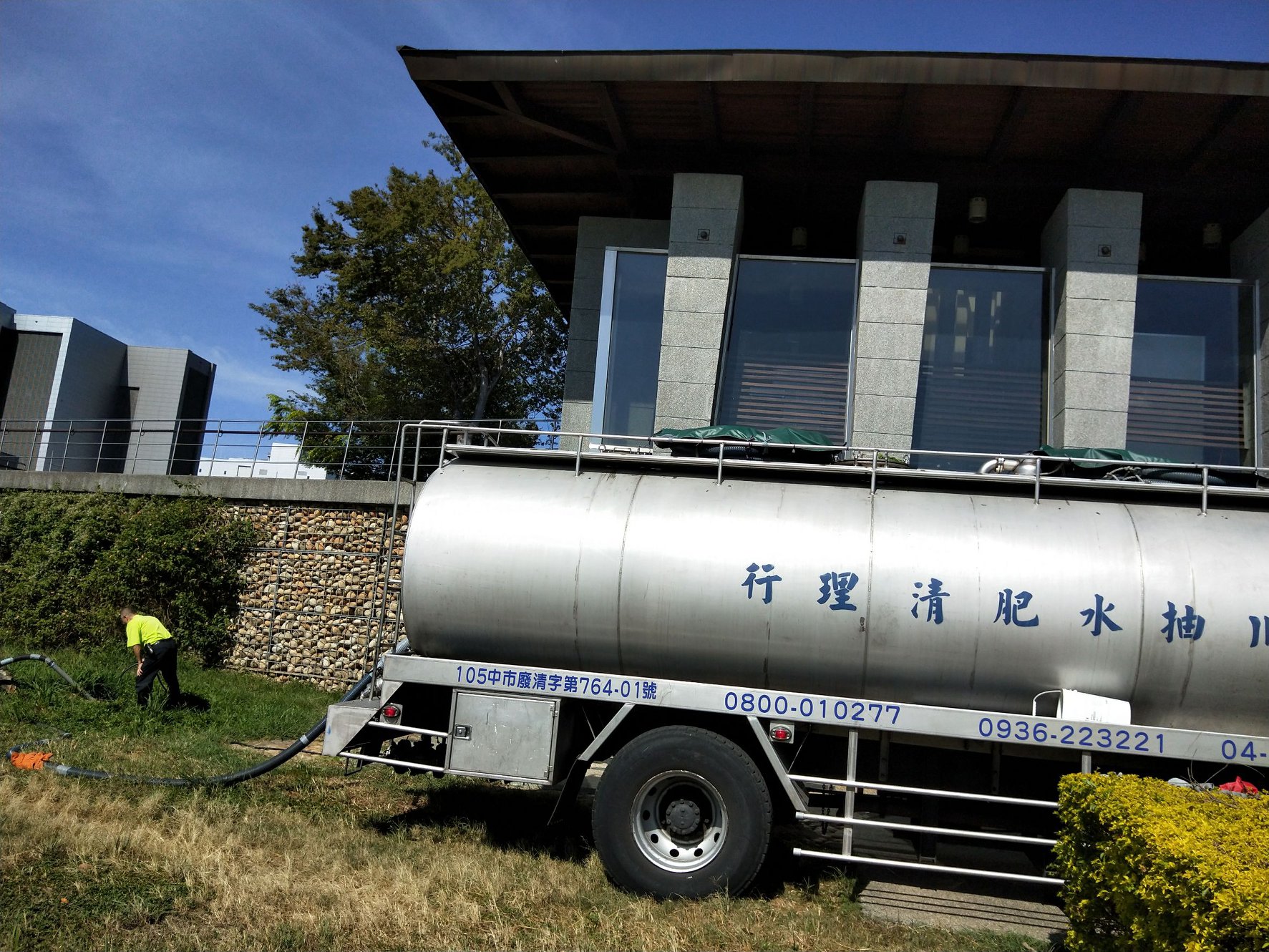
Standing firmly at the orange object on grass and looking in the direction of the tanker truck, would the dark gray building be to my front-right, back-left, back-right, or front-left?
back-left

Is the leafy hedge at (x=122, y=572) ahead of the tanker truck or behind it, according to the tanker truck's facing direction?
behind

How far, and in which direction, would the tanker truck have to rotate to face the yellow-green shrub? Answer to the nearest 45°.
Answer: approximately 45° to its right

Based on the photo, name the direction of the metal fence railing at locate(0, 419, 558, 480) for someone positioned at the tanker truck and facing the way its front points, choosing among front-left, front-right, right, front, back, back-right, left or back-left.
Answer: back-left

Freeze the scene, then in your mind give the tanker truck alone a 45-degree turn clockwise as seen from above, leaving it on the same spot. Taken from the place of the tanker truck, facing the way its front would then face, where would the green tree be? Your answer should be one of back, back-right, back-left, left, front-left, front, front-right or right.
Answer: back

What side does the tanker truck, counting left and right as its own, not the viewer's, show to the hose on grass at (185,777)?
back

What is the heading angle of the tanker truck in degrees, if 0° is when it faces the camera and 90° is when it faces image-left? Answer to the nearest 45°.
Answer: approximately 270°

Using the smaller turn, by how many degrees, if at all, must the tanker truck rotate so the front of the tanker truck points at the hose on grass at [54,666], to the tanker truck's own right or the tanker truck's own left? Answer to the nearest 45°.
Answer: approximately 180°

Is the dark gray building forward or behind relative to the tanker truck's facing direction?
behind
